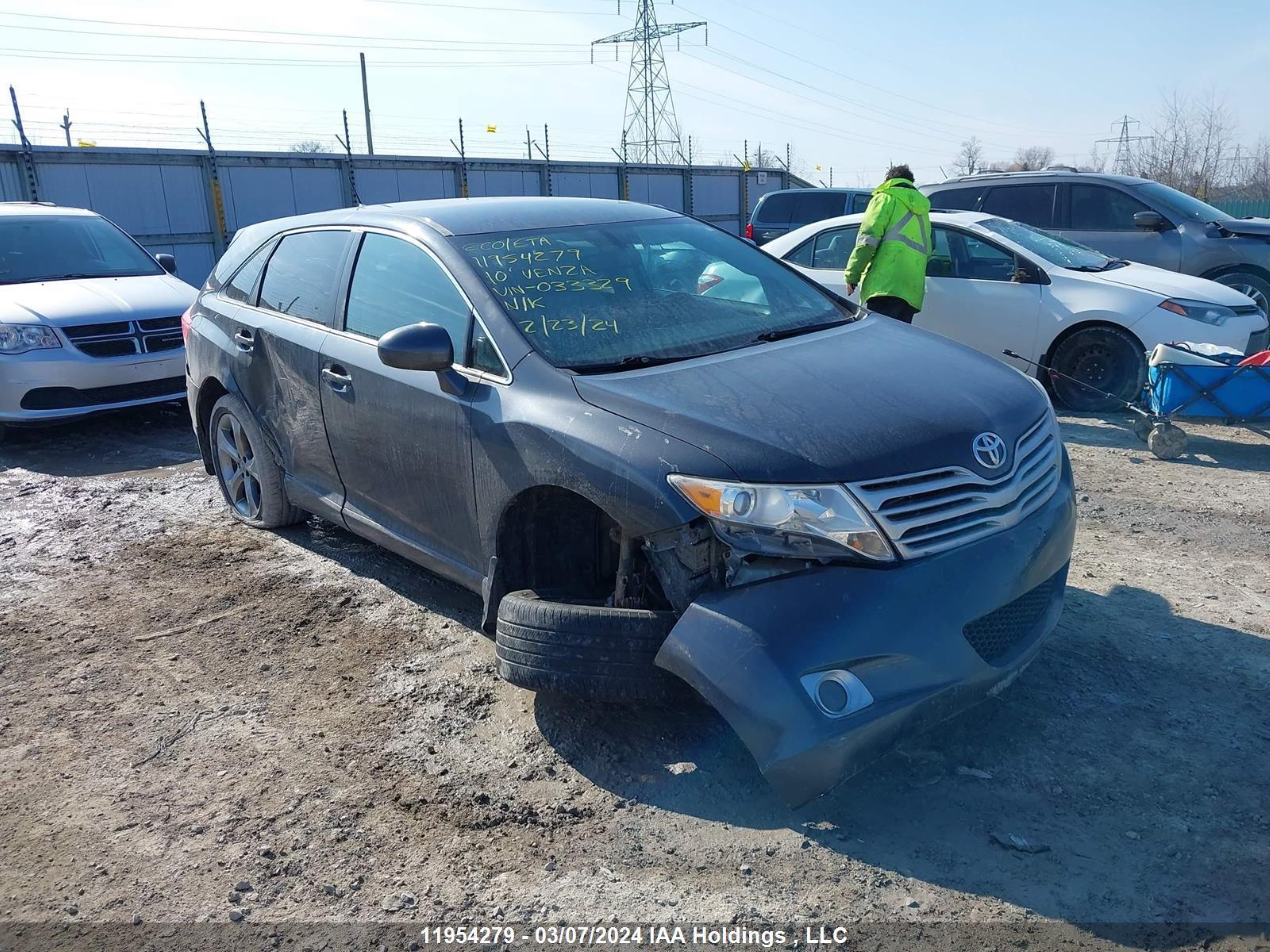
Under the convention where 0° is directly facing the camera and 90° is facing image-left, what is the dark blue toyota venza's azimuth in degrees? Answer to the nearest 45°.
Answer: approximately 315°

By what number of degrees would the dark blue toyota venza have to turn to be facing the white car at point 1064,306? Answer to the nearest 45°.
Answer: approximately 90° to its left

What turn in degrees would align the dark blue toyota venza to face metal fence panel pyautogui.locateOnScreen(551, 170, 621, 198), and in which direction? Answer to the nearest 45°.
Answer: approximately 135° to its left

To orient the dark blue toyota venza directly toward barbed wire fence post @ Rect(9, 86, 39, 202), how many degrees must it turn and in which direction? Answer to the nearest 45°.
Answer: approximately 180°

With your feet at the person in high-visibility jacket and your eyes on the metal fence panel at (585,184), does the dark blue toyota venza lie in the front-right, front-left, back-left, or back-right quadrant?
back-left

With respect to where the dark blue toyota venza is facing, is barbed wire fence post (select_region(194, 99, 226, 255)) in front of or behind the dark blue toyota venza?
behind

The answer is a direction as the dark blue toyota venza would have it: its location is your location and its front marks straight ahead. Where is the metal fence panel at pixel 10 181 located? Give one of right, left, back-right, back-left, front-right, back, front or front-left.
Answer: back

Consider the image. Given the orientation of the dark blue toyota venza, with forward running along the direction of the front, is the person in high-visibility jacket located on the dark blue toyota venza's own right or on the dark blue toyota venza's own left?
on the dark blue toyota venza's own left

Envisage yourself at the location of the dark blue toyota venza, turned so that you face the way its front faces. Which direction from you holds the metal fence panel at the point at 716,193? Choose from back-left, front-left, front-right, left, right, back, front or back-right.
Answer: back-left

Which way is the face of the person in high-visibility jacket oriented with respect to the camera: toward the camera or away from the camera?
away from the camera
